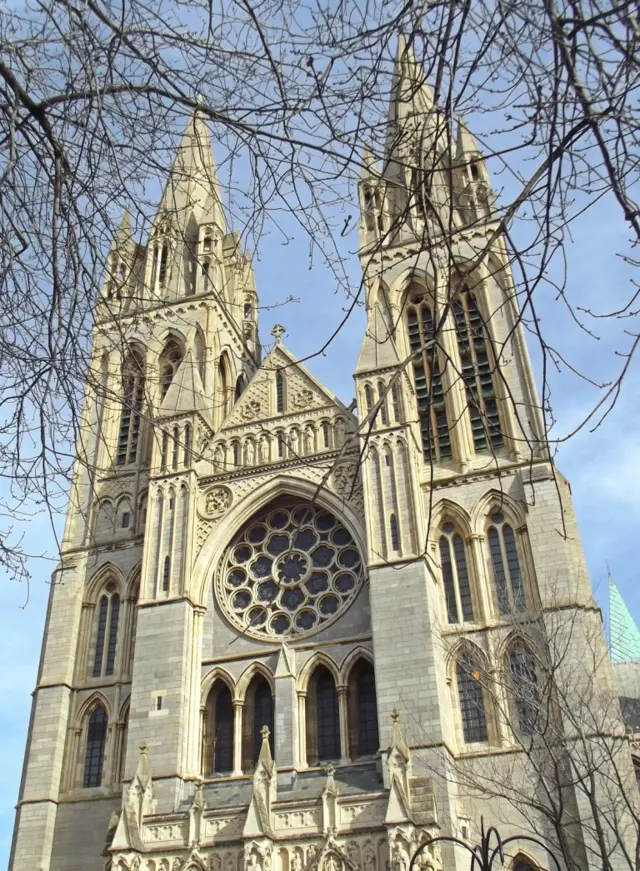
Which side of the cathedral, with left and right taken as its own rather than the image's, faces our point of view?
front
